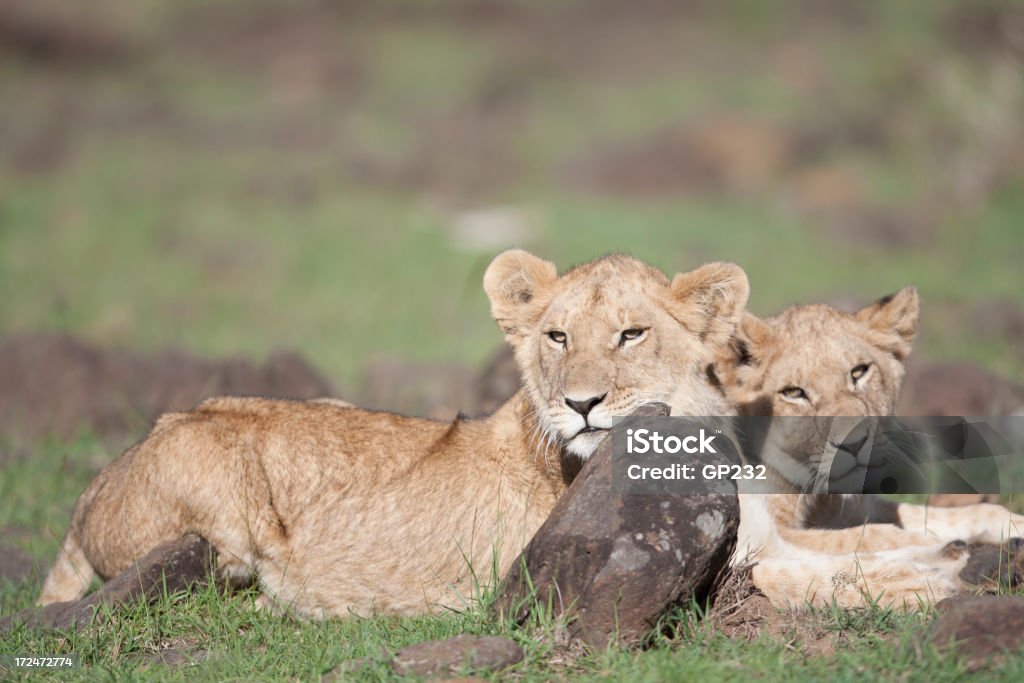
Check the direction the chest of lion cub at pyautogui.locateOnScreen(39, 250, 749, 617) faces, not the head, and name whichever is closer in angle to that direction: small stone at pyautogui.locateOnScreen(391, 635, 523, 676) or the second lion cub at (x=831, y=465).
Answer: the second lion cub

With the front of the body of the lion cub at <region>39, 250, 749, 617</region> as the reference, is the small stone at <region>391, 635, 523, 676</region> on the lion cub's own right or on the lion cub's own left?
on the lion cub's own right

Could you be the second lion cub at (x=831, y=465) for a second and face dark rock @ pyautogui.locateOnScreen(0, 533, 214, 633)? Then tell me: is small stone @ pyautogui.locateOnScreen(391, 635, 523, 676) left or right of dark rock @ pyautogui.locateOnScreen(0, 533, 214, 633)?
left

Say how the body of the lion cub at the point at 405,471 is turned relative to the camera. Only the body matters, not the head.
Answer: to the viewer's right
